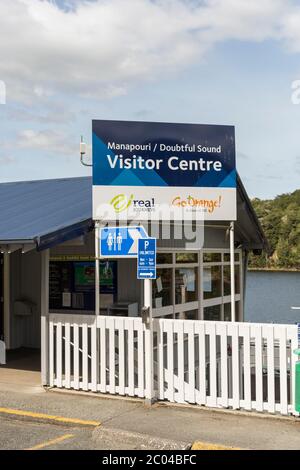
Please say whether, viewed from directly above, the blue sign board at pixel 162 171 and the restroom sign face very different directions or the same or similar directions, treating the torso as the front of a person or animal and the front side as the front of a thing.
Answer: same or similar directions

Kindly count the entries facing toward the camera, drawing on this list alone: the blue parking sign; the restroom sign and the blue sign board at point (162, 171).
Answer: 3

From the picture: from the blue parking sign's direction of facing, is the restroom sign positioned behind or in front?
behind

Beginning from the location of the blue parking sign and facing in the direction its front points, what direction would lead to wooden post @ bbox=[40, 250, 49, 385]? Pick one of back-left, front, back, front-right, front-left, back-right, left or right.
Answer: back-right

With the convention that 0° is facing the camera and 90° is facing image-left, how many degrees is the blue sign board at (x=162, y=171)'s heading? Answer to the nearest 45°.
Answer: approximately 0°

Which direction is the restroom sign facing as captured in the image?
toward the camera

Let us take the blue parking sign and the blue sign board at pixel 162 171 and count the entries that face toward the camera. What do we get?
2

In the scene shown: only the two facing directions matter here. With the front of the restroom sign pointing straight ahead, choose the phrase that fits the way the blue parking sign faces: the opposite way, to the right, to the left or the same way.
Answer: the same way
